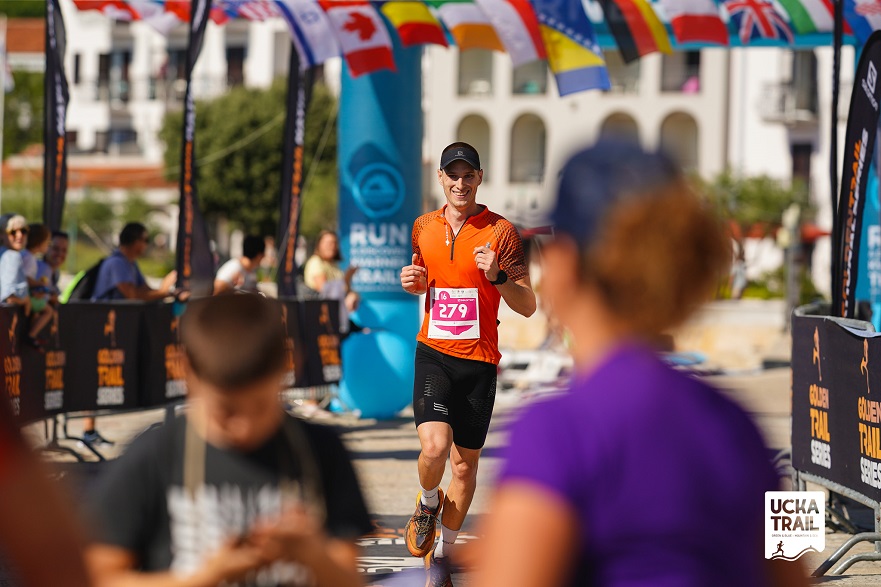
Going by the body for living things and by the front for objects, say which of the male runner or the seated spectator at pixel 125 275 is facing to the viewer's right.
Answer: the seated spectator

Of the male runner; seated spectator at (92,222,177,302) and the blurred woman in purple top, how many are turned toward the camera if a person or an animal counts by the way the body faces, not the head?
1

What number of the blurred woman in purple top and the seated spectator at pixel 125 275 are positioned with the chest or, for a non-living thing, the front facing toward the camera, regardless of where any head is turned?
0

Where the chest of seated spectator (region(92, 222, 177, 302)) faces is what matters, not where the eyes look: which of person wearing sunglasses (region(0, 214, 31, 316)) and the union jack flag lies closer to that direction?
the union jack flag

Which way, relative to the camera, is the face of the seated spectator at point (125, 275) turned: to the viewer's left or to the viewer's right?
to the viewer's right

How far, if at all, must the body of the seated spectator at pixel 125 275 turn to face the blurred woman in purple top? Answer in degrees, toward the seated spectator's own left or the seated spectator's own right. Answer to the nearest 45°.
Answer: approximately 90° to the seated spectator's own right

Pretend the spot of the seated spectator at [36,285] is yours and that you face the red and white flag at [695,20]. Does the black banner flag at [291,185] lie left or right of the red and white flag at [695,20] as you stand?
left

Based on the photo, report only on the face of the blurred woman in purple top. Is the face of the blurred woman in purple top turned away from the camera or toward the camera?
away from the camera
